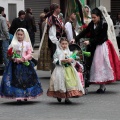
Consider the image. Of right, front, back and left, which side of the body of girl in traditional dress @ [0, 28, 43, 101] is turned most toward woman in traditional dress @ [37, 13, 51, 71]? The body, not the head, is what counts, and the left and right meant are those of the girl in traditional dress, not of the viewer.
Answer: back

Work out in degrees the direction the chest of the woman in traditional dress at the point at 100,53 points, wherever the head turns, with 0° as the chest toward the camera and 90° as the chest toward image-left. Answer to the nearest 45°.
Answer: approximately 45°

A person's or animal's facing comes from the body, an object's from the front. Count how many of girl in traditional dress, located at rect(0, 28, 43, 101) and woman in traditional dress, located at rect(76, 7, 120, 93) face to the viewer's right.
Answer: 0

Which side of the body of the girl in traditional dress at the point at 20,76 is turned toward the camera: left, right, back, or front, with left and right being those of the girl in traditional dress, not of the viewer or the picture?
front

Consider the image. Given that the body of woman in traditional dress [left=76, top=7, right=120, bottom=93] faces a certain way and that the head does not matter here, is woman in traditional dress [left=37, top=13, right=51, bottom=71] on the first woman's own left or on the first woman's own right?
on the first woman's own right

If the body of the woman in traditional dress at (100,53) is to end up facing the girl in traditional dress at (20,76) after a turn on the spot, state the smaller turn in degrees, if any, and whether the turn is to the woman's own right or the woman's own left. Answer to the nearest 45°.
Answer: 0° — they already face them

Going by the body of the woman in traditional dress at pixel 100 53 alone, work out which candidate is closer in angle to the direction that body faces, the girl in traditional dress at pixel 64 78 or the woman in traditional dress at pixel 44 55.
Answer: the girl in traditional dress

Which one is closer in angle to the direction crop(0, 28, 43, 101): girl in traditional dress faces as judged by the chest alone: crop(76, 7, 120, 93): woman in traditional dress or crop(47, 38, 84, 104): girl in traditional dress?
the girl in traditional dress

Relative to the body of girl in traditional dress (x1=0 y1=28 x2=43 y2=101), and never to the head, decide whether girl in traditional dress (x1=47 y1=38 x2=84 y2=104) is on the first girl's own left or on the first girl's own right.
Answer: on the first girl's own left

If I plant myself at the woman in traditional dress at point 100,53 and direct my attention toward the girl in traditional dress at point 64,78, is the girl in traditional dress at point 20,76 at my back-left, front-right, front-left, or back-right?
front-right

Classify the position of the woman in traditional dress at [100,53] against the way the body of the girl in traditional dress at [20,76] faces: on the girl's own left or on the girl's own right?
on the girl's own left
